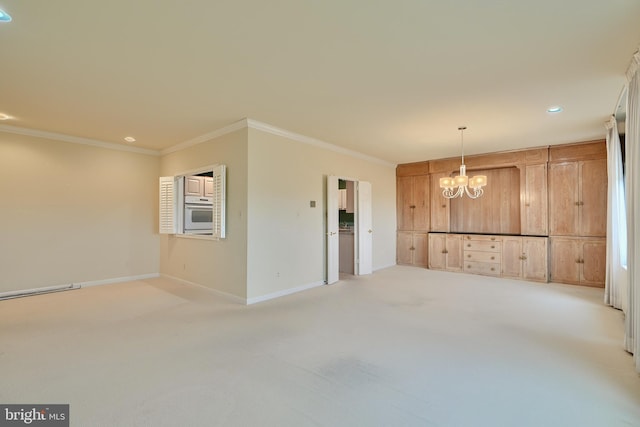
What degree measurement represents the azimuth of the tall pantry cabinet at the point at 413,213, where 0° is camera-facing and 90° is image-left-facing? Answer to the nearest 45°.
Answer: approximately 45°

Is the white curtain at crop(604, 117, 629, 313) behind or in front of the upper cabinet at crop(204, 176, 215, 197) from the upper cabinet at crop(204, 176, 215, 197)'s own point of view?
in front

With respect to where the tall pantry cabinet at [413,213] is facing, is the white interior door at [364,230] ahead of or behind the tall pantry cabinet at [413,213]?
ahead

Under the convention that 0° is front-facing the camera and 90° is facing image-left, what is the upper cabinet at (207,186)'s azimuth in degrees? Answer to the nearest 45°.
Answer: approximately 315°

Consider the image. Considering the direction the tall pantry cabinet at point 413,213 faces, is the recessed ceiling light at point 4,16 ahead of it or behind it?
ahead

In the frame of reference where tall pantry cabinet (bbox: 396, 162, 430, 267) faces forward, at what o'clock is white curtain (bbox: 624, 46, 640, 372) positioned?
The white curtain is roughly at 10 o'clock from the tall pantry cabinet.

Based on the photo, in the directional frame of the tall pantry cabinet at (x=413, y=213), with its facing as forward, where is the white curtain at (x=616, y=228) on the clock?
The white curtain is roughly at 9 o'clock from the tall pantry cabinet.
